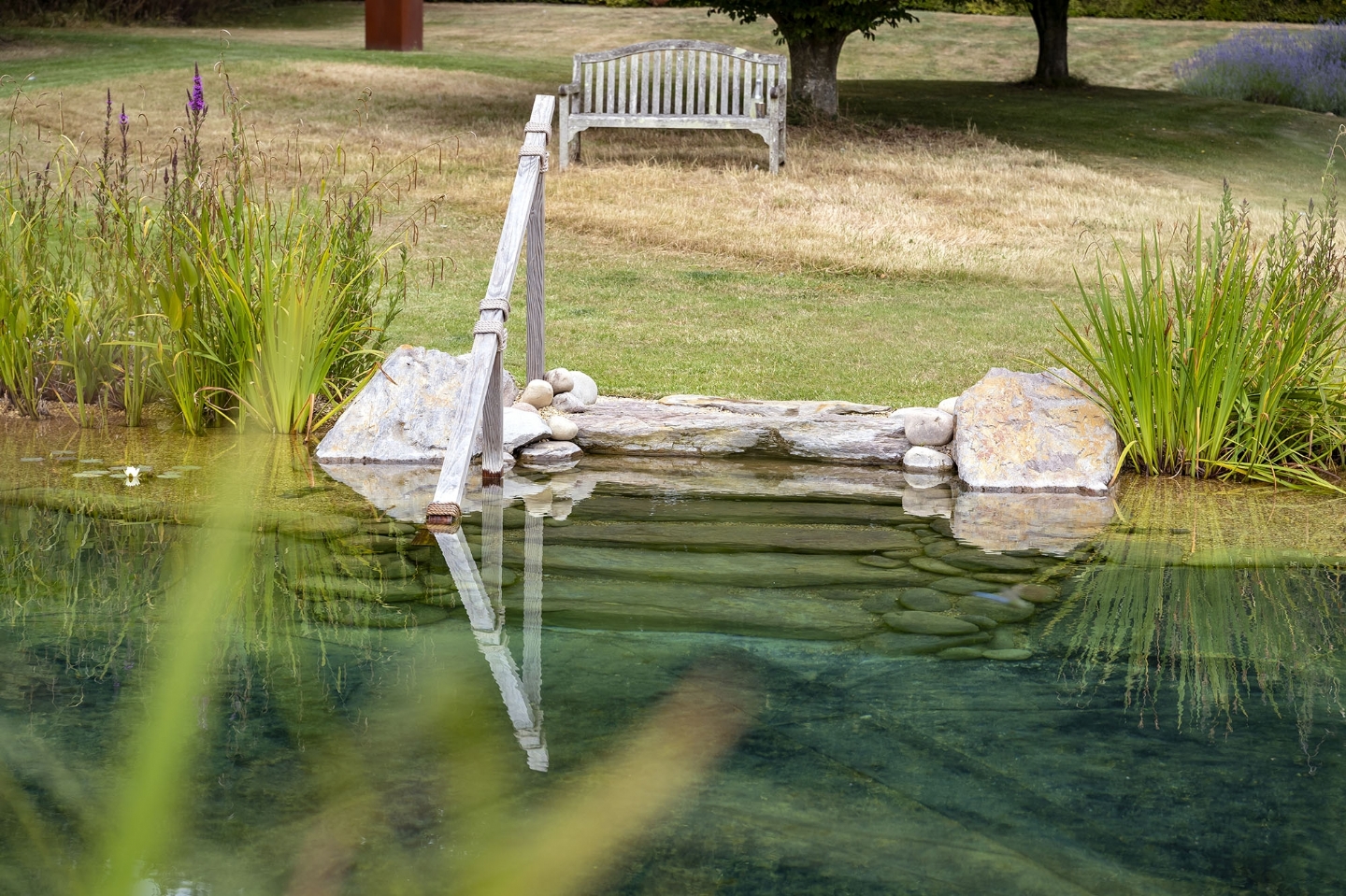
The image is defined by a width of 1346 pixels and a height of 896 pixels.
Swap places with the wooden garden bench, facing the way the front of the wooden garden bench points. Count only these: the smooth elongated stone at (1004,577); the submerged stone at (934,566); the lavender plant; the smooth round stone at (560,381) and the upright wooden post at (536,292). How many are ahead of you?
4

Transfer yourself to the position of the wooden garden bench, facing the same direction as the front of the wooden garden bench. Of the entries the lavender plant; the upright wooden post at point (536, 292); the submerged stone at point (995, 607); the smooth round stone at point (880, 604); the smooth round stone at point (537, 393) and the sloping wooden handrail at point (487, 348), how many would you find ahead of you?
5

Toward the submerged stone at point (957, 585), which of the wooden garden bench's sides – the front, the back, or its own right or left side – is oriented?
front

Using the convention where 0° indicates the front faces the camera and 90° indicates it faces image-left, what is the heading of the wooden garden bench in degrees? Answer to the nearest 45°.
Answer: approximately 0°

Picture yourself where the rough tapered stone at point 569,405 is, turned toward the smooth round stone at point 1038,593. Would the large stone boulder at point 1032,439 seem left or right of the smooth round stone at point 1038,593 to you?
left

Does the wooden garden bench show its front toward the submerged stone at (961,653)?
yes

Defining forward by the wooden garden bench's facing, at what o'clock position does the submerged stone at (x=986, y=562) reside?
The submerged stone is roughly at 12 o'clock from the wooden garden bench.

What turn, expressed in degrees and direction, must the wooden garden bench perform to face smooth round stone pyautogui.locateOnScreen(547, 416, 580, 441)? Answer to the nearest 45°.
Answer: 0° — it already faces it

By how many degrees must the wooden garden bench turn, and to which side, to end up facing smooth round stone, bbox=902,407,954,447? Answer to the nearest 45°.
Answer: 0° — it already faces it

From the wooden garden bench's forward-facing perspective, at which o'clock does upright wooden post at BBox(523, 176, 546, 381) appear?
The upright wooden post is roughly at 12 o'clock from the wooden garden bench.

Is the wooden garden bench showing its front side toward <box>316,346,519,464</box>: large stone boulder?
yes

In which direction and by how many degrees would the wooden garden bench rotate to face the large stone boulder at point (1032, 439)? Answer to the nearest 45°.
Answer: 0° — it already faces it

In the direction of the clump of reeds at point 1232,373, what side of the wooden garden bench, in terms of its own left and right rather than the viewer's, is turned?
front
